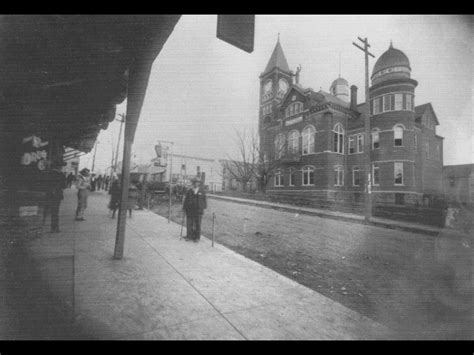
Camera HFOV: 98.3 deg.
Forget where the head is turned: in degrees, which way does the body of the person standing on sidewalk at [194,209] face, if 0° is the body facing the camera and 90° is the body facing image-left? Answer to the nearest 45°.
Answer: approximately 0°

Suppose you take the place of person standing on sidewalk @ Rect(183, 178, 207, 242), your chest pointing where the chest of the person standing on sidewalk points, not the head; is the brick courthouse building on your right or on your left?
on your left

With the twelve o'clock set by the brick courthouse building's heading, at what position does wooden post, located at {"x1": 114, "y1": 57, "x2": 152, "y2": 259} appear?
The wooden post is roughly at 11 o'clock from the brick courthouse building.

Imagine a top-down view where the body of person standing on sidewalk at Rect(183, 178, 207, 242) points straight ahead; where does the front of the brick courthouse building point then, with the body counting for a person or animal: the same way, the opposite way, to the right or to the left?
to the right

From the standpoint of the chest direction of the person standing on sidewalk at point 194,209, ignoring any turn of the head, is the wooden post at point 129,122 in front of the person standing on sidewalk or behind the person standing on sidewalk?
in front

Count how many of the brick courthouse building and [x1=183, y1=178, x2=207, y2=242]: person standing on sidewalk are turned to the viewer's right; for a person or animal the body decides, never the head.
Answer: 0

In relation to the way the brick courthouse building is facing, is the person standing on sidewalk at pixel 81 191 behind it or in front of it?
in front

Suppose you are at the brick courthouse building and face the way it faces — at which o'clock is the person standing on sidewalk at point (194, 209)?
The person standing on sidewalk is roughly at 11 o'clock from the brick courthouse building.

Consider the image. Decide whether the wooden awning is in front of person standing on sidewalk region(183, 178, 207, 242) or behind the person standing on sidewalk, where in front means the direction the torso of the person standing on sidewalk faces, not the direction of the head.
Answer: in front

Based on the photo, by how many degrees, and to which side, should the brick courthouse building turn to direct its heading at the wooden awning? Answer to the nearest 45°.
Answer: approximately 45° to its left

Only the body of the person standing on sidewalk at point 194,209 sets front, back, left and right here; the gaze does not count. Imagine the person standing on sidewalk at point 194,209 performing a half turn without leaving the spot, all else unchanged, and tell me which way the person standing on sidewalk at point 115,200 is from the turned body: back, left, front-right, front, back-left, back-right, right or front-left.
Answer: front-left

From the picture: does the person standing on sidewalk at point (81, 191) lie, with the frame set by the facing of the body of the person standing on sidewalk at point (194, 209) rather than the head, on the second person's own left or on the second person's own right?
on the second person's own right
